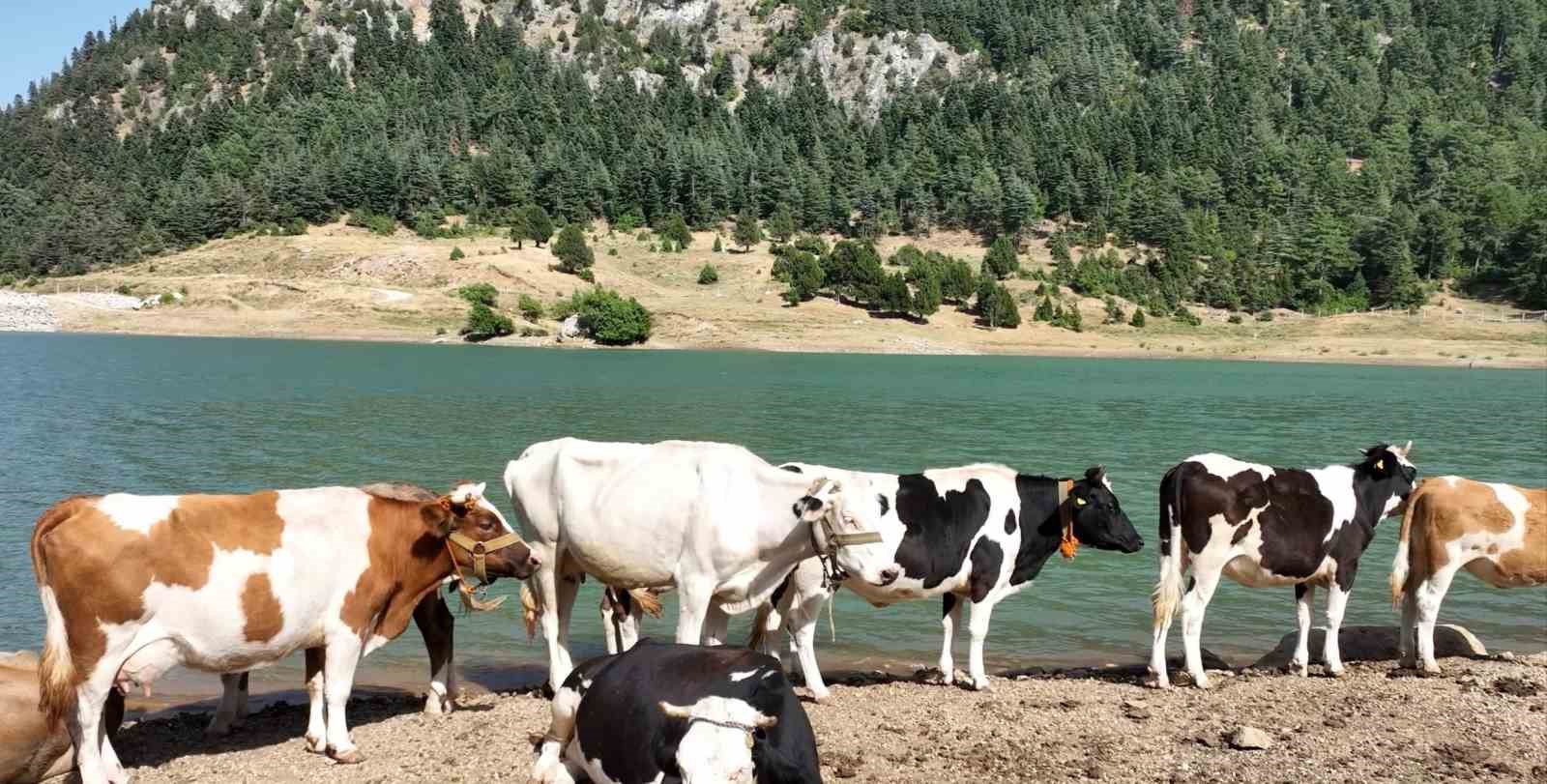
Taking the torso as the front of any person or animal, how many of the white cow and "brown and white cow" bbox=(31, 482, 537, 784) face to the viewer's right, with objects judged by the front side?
2

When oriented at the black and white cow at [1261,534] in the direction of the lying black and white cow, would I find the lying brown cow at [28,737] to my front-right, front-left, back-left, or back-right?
front-right

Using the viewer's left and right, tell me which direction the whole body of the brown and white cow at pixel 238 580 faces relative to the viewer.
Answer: facing to the right of the viewer

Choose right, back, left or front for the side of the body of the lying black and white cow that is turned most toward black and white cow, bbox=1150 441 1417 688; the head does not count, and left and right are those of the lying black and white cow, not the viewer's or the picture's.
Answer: left

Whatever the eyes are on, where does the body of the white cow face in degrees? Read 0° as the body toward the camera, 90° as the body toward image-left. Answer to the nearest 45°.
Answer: approximately 270°

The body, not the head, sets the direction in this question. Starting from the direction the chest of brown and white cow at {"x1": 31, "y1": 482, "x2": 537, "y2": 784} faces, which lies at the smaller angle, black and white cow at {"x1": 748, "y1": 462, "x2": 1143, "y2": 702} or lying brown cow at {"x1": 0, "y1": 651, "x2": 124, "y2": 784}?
the black and white cow

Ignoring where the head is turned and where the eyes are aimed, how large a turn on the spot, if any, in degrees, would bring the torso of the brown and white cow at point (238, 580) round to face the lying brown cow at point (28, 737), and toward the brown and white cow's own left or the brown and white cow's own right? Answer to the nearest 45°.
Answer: approximately 180°

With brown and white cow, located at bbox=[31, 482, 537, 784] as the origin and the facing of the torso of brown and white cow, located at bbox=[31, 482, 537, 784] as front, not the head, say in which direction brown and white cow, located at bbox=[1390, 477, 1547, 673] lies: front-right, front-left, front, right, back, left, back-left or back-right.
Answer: front

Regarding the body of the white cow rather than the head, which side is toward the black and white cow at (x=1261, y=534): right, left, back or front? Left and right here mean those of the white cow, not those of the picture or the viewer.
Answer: front

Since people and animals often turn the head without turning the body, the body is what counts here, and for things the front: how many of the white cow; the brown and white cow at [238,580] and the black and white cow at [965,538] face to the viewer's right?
3

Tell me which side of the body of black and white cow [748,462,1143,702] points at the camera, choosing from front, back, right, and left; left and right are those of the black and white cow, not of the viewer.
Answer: right

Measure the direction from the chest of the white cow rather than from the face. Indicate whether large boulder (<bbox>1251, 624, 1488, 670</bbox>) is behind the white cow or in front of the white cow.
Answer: in front

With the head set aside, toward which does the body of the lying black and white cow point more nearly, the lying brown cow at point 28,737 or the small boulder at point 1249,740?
the small boulder

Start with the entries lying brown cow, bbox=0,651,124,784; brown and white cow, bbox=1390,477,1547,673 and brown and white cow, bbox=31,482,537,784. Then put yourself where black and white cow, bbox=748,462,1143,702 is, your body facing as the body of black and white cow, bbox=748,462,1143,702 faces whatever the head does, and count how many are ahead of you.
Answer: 1

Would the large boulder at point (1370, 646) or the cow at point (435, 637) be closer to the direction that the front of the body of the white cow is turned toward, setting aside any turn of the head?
the large boulder

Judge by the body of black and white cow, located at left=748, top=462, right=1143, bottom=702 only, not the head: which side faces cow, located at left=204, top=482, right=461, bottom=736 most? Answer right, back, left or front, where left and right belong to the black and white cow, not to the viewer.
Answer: back

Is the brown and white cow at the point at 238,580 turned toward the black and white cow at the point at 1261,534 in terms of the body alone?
yes

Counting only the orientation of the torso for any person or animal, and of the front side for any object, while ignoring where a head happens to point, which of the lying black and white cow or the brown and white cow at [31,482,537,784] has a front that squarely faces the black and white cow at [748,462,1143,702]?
the brown and white cow

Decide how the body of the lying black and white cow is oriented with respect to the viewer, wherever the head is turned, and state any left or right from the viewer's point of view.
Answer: facing the viewer and to the right of the viewer
